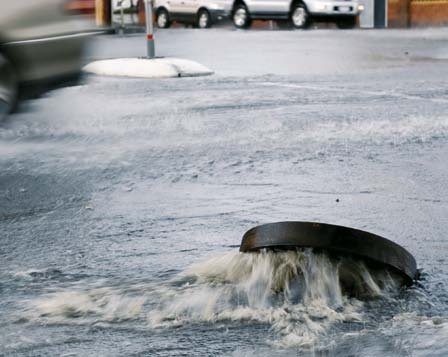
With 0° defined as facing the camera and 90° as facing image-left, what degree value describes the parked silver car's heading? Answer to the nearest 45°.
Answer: approximately 315°

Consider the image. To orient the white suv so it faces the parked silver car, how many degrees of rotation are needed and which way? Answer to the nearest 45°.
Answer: approximately 180°

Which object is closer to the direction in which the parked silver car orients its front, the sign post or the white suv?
the white suv

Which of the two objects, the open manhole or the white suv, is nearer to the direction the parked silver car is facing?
the white suv

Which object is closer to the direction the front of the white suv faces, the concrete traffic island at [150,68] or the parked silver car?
the concrete traffic island

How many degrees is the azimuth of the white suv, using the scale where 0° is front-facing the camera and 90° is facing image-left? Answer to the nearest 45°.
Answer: approximately 315°

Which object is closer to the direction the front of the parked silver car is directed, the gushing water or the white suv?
the white suv

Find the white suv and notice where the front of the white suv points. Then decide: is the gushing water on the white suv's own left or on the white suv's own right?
on the white suv's own right
